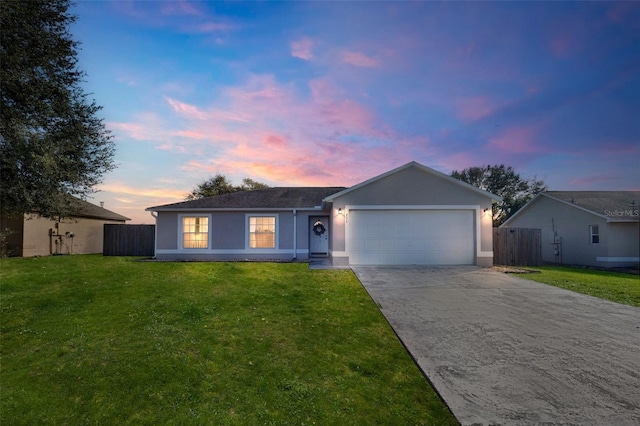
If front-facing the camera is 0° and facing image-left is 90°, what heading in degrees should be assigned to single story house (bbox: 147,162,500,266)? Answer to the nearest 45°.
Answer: approximately 0°

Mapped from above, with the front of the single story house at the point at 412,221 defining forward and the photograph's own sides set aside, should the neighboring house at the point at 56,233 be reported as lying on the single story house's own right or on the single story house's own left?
on the single story house's own right

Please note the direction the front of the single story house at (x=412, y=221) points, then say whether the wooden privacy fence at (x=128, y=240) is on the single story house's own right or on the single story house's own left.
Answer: on the single story house's own right

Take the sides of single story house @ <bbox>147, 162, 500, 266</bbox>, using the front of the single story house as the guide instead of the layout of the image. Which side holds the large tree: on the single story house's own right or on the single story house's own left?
on the single story house's own right

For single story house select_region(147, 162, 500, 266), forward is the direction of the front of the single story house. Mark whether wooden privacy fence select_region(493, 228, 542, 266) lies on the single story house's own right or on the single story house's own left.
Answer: on the single story house's own left
